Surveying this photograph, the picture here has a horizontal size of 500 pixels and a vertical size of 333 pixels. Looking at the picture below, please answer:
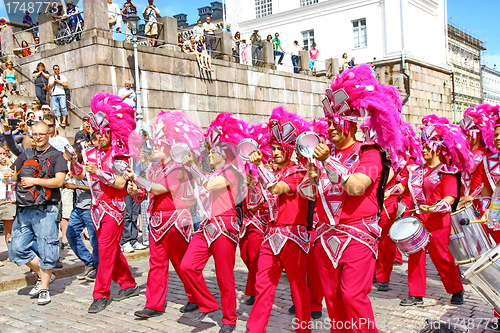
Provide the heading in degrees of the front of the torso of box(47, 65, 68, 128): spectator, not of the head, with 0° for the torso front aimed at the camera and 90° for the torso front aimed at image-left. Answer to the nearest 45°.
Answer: approximately 0°

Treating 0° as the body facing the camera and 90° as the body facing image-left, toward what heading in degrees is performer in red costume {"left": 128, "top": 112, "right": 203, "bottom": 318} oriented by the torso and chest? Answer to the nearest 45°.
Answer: approximately 45°

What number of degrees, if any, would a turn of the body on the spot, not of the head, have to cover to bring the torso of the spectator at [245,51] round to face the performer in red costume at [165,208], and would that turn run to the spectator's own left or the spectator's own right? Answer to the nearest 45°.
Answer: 0° — they already face them

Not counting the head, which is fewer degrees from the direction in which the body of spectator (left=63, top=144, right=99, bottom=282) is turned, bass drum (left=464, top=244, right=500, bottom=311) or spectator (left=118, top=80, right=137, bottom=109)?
the bass drum

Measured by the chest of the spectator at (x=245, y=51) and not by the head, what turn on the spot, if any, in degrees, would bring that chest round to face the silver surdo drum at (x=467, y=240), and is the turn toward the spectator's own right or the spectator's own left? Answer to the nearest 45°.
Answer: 0° — they already face it

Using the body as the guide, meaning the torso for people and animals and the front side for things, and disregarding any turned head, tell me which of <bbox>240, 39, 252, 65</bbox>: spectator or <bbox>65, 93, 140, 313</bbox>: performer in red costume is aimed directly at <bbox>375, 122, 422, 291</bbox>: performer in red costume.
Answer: the spectator

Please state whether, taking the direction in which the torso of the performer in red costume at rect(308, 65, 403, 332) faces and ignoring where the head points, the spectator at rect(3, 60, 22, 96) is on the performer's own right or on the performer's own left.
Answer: on the performer's own right

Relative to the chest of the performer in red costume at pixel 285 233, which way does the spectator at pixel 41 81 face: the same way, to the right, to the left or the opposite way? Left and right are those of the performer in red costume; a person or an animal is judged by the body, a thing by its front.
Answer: to the left

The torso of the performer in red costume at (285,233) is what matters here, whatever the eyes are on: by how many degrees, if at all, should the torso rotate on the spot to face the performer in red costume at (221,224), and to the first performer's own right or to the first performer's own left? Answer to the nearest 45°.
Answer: approximately 90° to the first performer's own right

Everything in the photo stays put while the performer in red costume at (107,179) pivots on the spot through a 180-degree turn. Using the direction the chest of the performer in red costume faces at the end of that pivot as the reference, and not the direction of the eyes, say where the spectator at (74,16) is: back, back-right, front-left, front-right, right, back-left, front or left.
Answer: front-left

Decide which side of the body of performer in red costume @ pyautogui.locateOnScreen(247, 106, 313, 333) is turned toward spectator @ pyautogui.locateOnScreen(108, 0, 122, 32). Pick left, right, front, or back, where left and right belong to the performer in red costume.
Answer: right

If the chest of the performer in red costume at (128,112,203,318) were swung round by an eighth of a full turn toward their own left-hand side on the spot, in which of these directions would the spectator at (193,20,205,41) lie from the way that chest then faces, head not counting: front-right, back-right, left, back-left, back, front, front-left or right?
back
